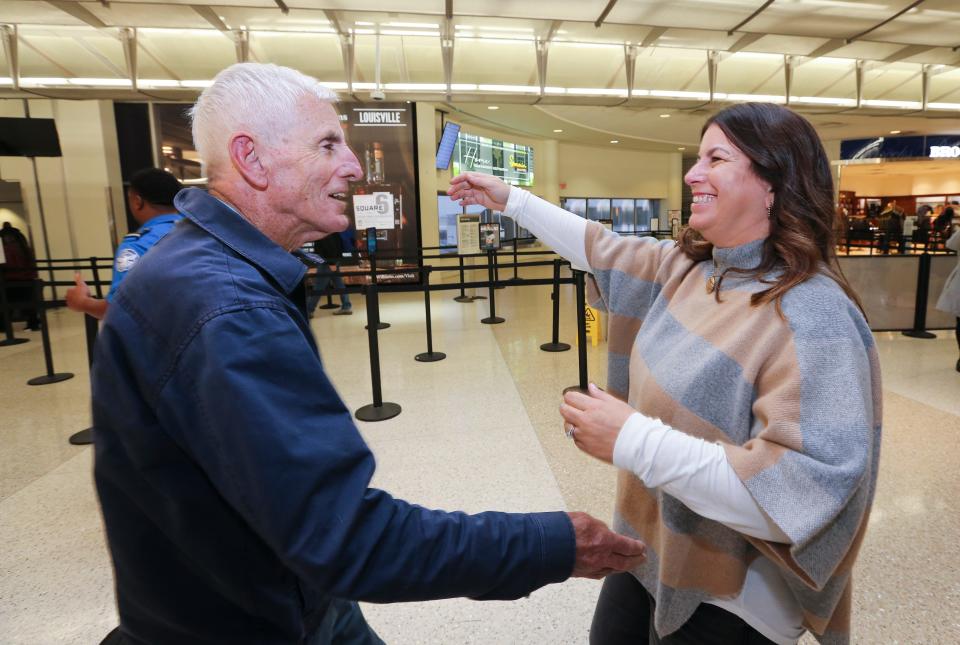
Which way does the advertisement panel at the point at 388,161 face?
toward the camera

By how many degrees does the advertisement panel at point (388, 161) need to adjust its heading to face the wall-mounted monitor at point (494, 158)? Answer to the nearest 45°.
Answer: approximately 135° to its left

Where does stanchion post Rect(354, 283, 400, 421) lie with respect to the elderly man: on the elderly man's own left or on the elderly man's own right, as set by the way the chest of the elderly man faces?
on the elderly man's own left

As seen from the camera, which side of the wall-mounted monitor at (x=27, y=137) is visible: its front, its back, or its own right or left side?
front

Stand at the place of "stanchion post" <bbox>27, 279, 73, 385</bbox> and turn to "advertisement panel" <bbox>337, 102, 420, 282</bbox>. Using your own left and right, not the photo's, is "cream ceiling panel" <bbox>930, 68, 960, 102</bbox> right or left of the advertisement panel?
right

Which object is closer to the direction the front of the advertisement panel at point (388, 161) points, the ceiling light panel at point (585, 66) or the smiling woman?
the smiling woman

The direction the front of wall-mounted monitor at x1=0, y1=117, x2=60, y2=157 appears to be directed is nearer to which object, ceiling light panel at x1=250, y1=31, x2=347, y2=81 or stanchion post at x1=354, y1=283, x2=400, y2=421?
the stanchion post

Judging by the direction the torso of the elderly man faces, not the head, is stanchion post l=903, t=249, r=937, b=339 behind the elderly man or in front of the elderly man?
in front

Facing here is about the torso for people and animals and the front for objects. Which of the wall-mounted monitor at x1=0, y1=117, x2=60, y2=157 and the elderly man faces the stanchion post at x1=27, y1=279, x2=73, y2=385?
the wall-mounted monitor

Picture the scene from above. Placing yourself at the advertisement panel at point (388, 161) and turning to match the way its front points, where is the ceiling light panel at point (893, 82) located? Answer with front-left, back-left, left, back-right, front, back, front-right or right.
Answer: left

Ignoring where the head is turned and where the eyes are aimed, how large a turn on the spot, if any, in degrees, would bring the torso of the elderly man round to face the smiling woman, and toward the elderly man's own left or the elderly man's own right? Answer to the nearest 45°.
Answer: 0° — they already face them

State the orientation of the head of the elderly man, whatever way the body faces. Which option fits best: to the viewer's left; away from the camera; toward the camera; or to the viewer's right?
to the viewer's right

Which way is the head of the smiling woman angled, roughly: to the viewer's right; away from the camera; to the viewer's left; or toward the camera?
to the viewer's left
